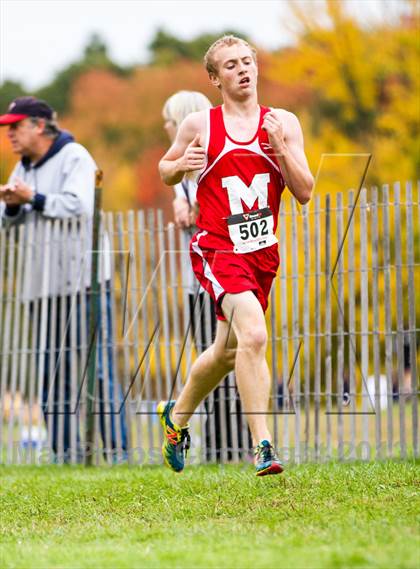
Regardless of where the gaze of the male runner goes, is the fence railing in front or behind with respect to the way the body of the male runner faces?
behind

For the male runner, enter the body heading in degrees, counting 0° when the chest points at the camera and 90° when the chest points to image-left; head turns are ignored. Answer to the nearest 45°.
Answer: approximately 315°
